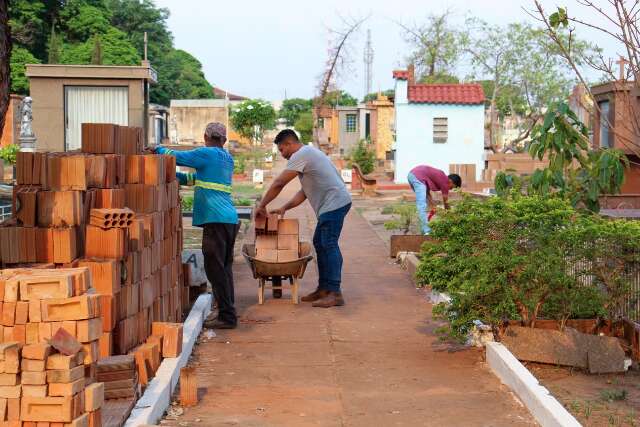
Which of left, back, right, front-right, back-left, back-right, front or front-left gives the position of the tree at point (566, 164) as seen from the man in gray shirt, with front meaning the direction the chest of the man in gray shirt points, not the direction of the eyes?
back

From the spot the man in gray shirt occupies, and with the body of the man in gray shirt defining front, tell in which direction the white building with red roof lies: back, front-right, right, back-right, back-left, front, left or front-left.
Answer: right

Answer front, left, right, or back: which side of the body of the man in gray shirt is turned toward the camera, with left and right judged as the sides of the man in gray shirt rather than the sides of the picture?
left

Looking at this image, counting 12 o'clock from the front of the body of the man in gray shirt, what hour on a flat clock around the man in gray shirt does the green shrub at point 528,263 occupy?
The green shrub is roughly at 8 o'clock from the man in gray shirt.

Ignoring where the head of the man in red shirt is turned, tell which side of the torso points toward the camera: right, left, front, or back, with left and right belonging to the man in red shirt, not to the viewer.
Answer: right

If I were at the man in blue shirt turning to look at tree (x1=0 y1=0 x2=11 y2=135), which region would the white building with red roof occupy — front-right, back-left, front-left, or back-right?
front-right
